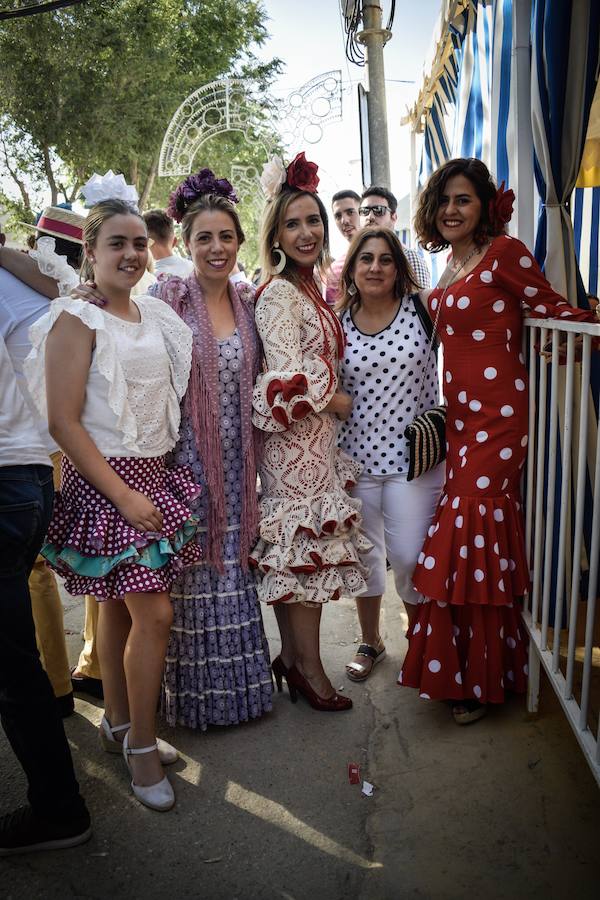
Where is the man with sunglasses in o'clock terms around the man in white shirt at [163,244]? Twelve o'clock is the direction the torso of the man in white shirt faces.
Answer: The man with sunglasses is roughly at 3 o'clock from the man in white shirt.

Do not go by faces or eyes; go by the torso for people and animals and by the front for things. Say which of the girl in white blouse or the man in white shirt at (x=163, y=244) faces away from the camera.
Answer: the man in white shirt

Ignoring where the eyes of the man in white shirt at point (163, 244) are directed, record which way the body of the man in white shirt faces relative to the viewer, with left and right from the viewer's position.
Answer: facing away from the viewer

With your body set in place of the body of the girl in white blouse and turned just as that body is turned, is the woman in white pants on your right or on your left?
on your left

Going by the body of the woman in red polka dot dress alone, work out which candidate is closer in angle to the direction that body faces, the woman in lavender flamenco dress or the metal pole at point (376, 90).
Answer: the woman in lavender flamenco dress

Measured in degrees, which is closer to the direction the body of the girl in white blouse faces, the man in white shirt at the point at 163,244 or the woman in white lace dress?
the woman in white lace dress

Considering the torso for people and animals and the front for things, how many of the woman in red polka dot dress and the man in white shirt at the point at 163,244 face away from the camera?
1
